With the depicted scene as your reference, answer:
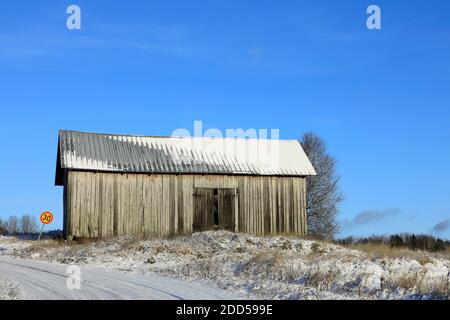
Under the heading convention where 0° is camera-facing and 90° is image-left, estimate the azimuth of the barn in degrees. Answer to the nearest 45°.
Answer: approximately 0°

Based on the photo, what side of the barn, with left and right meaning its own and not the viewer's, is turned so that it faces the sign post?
right
